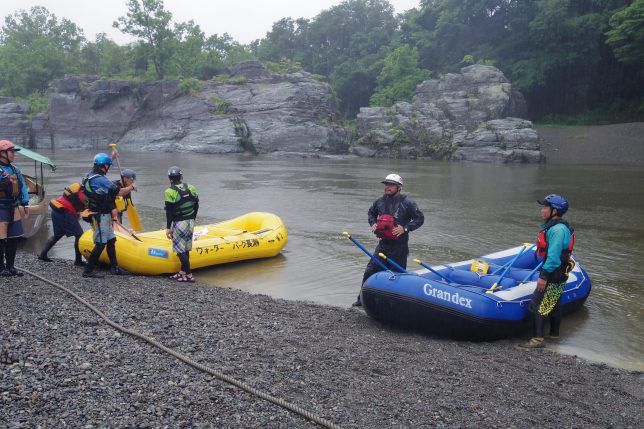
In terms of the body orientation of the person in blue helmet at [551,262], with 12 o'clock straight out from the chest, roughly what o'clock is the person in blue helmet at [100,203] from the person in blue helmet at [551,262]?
the person in blue helmet at [100,203] is roughly at 12 o'clock from the person in blue helmet at [551,262].

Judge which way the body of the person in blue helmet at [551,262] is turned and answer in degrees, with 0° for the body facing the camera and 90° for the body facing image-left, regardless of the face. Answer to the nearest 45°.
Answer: approximately 90°

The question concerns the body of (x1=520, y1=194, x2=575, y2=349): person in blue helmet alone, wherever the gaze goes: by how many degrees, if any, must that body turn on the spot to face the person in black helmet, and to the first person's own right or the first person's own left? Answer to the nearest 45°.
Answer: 0° — they already face them

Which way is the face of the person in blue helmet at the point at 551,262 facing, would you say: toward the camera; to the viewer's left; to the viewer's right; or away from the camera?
to the viewer's left

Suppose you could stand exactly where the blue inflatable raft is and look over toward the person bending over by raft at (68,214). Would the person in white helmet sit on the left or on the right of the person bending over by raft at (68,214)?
right

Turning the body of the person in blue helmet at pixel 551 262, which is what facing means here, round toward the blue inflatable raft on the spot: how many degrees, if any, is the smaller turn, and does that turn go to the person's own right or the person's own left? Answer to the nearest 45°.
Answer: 0° — they already face it

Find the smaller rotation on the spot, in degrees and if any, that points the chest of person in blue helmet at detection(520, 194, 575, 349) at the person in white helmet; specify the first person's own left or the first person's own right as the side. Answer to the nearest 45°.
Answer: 0° — they already face them
